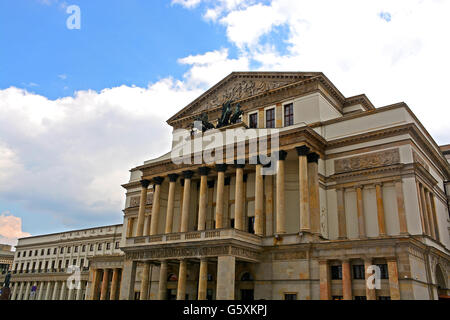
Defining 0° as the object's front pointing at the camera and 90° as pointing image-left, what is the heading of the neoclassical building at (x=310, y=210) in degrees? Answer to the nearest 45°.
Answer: approximately 45°
